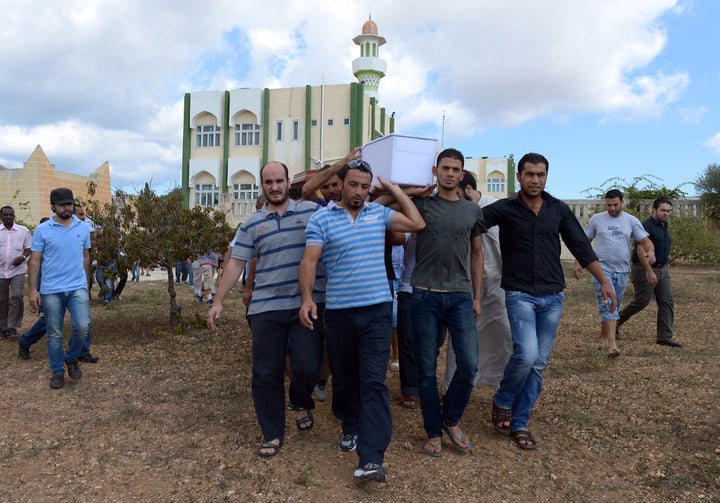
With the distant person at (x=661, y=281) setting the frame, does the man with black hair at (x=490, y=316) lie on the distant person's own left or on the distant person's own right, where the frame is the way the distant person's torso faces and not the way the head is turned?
on the distant person's own right

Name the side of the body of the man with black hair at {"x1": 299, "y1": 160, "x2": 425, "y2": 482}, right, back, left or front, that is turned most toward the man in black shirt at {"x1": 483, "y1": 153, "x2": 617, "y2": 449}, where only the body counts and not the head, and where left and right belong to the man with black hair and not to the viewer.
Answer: left

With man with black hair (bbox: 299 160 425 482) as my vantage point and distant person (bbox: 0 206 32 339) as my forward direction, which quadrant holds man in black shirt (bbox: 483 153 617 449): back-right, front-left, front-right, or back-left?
back-right

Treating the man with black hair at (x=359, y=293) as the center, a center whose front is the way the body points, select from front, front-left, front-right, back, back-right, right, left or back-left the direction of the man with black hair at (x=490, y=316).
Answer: back-left

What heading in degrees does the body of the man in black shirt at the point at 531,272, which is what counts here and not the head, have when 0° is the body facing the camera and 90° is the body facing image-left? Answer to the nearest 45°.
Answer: approximately 0°

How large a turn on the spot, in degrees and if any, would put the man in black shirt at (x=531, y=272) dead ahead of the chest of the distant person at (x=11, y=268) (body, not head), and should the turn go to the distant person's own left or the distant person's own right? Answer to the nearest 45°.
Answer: approximately 45° to the distant person's own left

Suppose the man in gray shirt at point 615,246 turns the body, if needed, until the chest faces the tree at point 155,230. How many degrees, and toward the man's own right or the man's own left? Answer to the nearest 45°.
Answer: approximately 90° to the man's own right
